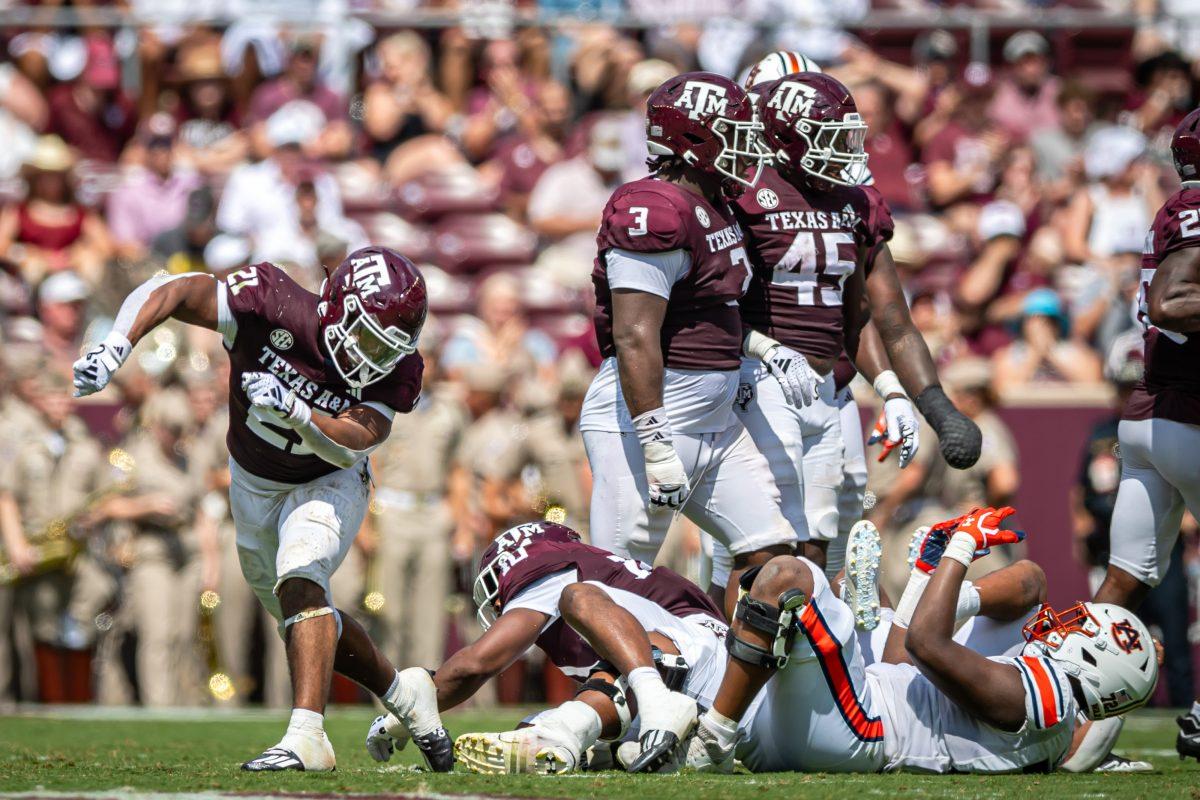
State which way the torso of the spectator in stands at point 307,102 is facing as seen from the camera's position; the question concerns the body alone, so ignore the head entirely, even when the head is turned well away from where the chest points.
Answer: toward the camera

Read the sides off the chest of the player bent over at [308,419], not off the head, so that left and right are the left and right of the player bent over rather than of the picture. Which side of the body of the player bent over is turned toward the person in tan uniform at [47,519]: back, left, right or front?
back

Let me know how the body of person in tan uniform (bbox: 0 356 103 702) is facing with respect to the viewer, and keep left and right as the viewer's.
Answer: facing the viewer and to the right of the viewer

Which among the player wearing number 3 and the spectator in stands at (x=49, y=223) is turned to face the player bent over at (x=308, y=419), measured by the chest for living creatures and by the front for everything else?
the spectator in stands

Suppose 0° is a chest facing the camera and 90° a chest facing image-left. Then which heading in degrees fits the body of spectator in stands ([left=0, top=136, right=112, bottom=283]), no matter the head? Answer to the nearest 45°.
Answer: approximately 0°

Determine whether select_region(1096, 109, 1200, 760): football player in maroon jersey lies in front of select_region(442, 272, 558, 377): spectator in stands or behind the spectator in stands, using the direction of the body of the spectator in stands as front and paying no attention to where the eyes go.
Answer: in front

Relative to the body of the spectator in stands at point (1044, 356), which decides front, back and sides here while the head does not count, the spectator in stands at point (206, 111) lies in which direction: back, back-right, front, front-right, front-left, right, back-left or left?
right

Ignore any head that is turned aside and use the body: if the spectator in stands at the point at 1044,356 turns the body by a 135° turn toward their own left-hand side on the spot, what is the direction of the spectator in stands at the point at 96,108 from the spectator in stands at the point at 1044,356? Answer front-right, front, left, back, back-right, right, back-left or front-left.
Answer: back-left

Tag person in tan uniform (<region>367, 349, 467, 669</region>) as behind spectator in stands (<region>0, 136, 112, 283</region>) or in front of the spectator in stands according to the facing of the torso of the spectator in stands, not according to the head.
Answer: in front

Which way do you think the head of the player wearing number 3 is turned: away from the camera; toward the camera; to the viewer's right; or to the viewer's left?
to the viewer's right

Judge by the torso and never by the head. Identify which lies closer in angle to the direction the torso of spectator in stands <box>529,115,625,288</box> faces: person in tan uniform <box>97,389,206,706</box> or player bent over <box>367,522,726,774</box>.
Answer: the player bent over
